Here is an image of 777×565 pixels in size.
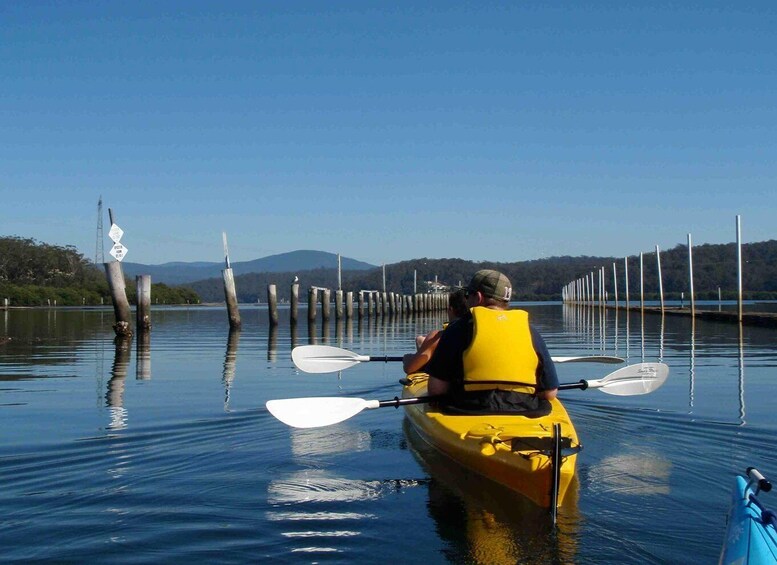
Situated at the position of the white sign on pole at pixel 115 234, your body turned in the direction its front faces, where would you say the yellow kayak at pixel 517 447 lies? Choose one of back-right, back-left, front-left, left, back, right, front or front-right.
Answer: front

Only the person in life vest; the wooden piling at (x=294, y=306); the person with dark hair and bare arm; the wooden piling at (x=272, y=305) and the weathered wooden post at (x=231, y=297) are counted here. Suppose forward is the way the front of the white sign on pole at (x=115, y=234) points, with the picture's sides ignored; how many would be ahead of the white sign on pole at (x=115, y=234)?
2

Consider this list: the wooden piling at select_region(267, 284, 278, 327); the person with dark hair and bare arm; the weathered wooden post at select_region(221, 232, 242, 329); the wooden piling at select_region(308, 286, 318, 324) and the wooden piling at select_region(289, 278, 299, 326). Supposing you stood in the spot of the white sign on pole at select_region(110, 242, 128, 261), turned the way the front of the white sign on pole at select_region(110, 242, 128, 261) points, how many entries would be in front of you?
1

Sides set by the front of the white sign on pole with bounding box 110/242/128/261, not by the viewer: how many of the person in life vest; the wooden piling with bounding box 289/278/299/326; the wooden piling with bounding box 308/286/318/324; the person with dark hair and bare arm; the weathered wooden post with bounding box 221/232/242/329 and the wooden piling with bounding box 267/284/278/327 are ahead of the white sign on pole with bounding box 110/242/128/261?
2

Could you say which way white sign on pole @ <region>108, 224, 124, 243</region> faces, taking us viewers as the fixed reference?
facing the viewer

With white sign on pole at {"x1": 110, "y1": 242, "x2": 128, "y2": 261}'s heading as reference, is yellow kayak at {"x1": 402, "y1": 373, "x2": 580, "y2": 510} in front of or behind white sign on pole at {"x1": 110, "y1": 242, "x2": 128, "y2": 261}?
in front

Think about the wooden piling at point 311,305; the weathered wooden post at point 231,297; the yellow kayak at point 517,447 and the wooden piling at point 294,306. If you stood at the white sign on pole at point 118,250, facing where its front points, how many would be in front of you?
1

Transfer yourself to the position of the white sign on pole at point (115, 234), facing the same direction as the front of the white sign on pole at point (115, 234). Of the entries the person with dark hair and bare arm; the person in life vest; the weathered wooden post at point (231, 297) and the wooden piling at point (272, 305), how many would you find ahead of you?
2

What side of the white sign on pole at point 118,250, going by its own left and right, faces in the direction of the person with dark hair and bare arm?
front

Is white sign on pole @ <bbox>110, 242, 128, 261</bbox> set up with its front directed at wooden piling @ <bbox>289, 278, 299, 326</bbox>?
no

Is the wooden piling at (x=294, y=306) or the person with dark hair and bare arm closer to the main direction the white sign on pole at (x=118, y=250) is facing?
the person with dark hair and bare arm

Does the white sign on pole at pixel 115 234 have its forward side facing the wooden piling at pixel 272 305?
no

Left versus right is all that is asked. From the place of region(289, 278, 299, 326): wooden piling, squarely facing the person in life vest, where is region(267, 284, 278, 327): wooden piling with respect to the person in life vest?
right
